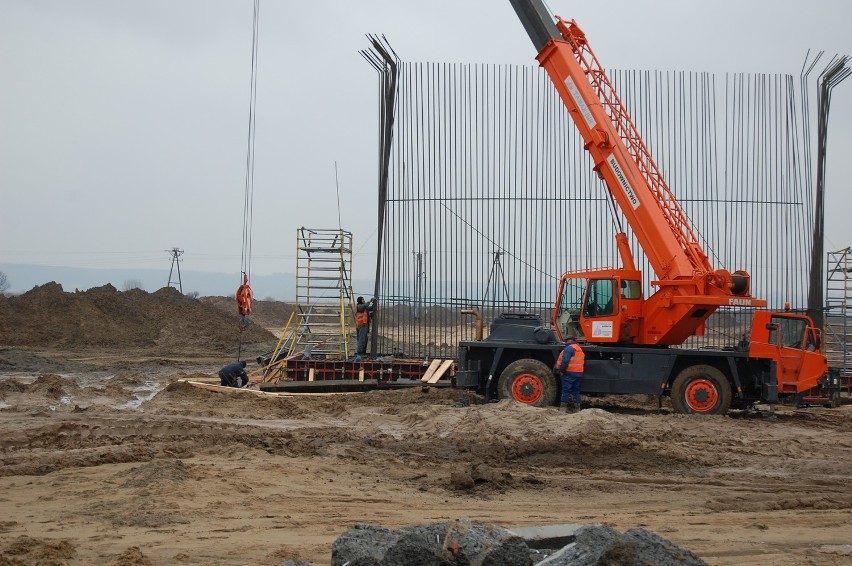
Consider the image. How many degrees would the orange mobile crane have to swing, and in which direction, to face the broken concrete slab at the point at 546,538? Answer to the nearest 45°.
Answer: approximately 90° to its right

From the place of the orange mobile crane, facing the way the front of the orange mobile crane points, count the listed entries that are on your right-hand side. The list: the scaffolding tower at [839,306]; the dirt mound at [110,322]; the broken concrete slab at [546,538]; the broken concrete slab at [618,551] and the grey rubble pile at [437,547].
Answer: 3

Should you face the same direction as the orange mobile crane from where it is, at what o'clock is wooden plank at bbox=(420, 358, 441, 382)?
The wooden plank is roughly at 7 o'clock from the orange mobile crane.

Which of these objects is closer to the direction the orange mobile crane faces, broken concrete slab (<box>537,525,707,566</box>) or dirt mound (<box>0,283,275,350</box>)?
the broken concrete slab

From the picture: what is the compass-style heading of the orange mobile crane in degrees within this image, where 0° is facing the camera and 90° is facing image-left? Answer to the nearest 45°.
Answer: approximately 270°

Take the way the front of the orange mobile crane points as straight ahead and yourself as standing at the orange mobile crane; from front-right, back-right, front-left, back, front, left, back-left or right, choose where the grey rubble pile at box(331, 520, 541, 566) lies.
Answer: right

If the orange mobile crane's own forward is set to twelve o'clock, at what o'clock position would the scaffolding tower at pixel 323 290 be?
The scaffolding tower is roughly at 7 o'clock from the orange mobile crane.

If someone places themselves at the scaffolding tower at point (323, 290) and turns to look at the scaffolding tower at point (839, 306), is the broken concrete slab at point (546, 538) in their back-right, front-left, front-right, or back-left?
front-right

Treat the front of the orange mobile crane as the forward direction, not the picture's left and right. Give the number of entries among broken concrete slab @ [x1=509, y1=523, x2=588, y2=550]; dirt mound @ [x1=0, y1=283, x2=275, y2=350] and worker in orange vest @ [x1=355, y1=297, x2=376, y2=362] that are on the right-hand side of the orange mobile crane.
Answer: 1

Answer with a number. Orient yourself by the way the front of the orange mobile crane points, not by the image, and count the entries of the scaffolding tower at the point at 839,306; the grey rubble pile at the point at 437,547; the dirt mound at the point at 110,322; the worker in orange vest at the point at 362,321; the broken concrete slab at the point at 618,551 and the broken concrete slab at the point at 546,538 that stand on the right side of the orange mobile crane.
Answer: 3

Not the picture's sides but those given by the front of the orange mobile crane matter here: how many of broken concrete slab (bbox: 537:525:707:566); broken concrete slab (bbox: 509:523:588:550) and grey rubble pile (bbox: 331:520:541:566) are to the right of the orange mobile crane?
3

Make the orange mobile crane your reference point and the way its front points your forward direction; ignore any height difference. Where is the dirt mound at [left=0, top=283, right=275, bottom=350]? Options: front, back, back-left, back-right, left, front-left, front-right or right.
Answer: back-left

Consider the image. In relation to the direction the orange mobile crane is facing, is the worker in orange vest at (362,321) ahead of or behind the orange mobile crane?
behind

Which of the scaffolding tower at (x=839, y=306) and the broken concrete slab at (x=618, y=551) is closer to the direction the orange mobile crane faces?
the scaffolding tower

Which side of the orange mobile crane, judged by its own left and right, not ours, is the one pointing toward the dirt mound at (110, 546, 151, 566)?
right

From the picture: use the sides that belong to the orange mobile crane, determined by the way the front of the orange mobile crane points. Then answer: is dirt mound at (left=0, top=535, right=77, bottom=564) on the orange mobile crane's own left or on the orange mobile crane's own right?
on the orange mobile crane's own right

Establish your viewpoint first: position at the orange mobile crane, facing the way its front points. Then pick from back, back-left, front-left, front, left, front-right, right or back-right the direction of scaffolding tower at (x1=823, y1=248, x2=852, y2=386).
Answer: front-left

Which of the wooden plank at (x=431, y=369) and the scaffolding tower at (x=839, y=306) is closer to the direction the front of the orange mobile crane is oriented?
the scaffolding tower
